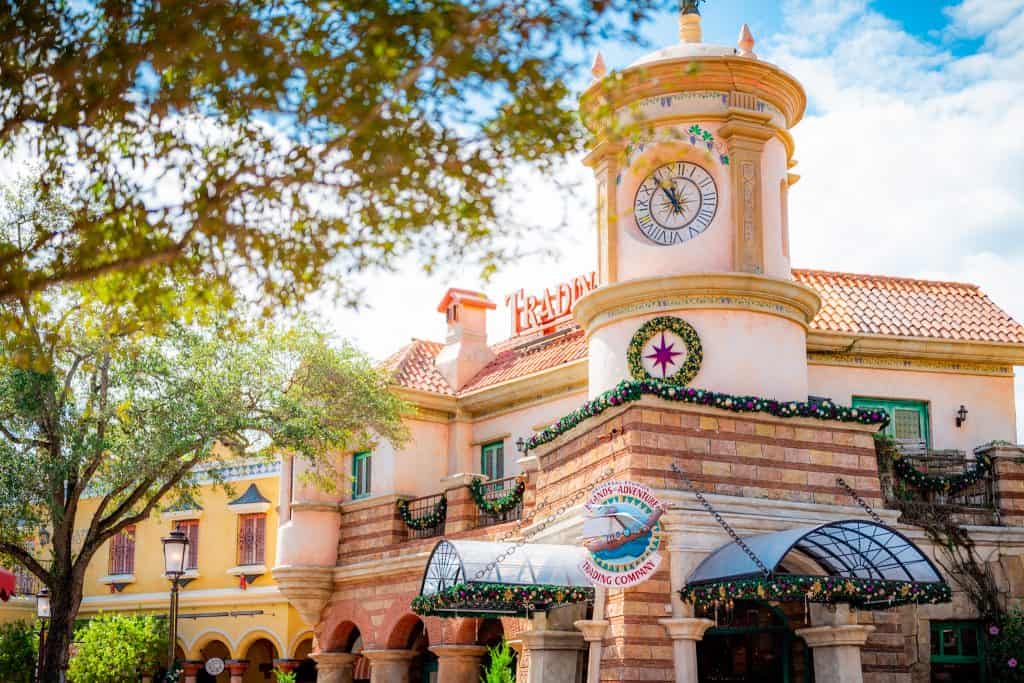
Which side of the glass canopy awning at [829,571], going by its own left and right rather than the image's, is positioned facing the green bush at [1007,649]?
left

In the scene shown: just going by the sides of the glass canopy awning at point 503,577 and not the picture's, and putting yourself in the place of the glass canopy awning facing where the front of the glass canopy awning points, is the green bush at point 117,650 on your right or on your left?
on your right

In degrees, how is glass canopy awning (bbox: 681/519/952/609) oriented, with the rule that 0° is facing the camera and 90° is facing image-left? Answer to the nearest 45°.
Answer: approximately 315°

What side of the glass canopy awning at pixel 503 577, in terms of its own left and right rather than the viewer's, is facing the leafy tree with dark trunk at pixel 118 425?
front

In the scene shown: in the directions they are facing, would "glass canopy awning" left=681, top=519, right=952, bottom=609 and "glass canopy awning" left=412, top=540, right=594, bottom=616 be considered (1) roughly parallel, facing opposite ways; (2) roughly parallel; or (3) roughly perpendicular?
roughly perpendicular

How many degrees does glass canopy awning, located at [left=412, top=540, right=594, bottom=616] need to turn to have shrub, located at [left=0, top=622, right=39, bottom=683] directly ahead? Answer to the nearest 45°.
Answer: approximately 90° to its right

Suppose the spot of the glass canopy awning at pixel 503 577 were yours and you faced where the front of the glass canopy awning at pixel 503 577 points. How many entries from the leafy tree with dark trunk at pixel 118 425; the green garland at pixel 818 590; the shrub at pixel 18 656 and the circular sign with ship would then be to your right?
2

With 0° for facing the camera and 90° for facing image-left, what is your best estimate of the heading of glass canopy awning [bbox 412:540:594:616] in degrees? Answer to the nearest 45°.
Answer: approximately 45°

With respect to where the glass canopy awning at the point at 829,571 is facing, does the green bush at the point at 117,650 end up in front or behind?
behind

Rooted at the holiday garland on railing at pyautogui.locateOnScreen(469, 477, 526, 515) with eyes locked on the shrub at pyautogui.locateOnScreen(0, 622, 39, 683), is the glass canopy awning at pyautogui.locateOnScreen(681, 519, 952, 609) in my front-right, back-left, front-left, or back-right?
back-left
